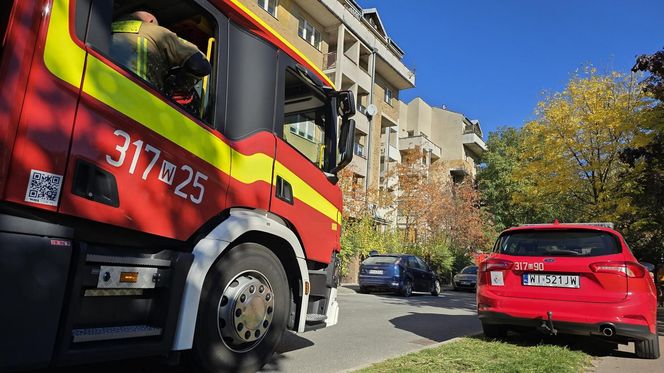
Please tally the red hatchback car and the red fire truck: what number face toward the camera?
0

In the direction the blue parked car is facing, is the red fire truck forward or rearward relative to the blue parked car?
rearward

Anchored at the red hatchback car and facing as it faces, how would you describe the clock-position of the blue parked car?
The blue parked car is roughly at 11 o'clock from the red hatchback car.

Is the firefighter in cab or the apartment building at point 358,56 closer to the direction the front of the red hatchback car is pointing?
the apartment building

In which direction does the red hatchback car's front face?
away from the camera

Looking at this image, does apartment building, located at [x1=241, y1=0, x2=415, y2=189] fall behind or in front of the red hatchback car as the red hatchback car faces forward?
in front

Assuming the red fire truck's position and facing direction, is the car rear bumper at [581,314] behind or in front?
in front

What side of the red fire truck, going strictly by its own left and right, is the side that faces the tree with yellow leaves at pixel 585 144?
front

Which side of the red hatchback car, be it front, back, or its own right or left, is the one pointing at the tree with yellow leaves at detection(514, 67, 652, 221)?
front

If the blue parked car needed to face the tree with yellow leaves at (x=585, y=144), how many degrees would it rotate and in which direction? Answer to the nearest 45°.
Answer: approximately 45° to its right

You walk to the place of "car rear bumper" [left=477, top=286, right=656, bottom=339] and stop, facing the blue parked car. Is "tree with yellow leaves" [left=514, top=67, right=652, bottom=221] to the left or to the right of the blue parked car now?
right
